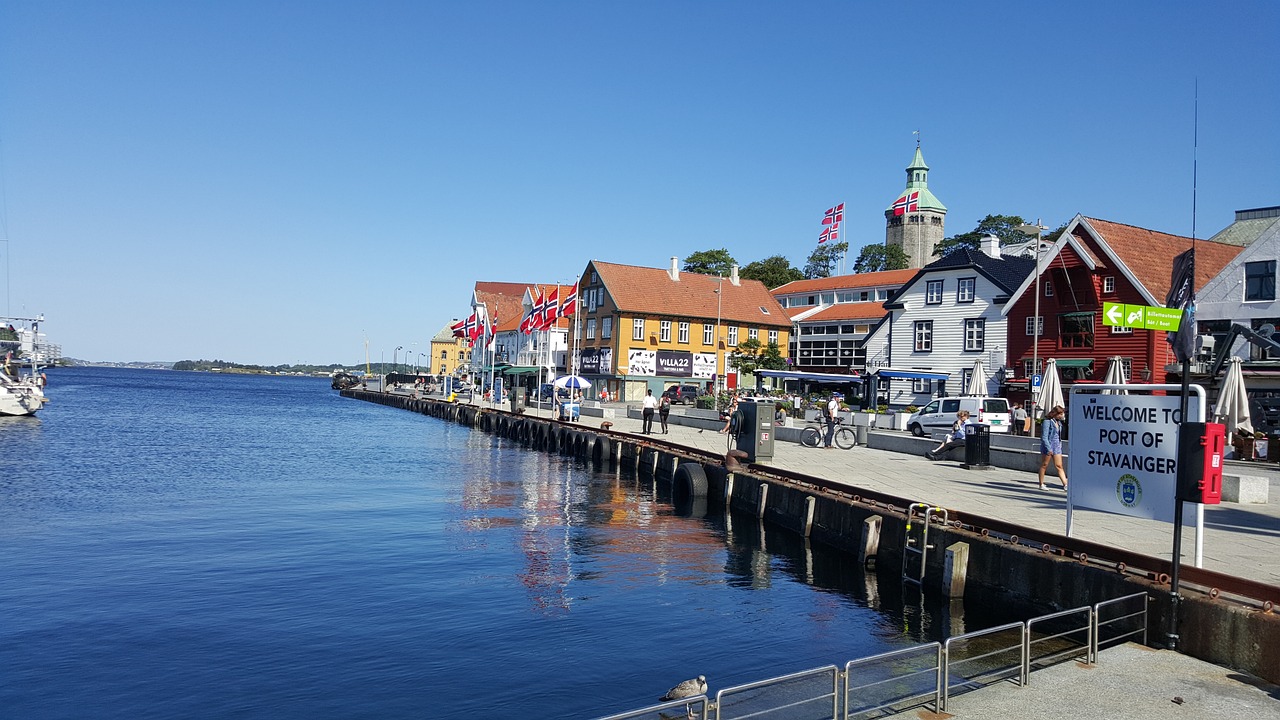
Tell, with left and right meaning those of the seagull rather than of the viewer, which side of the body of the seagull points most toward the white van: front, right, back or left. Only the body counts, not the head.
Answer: left

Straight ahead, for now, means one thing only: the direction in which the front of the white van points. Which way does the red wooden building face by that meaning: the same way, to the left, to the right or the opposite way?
to the left

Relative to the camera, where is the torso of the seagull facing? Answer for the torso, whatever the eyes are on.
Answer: to the viewer's right

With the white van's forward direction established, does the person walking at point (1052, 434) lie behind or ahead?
behind

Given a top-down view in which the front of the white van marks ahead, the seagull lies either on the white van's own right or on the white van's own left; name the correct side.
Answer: on the white van's own left

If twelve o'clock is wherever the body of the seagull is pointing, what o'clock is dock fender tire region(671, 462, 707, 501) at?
The dock fender tire is roughly at 9 o'clock from the seagull.

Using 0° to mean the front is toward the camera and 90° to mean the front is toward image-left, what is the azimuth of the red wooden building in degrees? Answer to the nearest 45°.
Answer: approximately 45°

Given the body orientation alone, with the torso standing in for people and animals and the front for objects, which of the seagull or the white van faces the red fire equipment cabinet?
the seagull

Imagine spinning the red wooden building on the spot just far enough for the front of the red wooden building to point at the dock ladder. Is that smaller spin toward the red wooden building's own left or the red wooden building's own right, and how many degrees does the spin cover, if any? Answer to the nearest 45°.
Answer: approximately 45° to the red wooden building's own left
